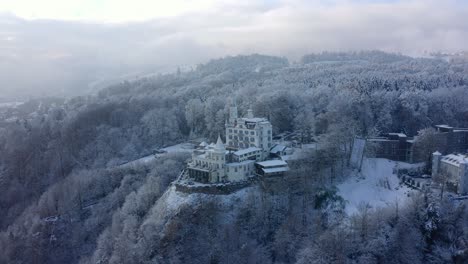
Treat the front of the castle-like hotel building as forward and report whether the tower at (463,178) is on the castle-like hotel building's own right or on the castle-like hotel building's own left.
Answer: on the castle-like hotel building's own left

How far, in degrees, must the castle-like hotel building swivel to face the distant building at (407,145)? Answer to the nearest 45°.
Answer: approximately 135° to its left

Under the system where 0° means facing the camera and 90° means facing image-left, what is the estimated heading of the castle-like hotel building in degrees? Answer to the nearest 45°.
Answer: approximately 45°

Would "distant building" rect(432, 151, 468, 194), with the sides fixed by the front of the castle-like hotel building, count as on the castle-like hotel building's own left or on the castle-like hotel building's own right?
on the castle-like hotel building's own left
